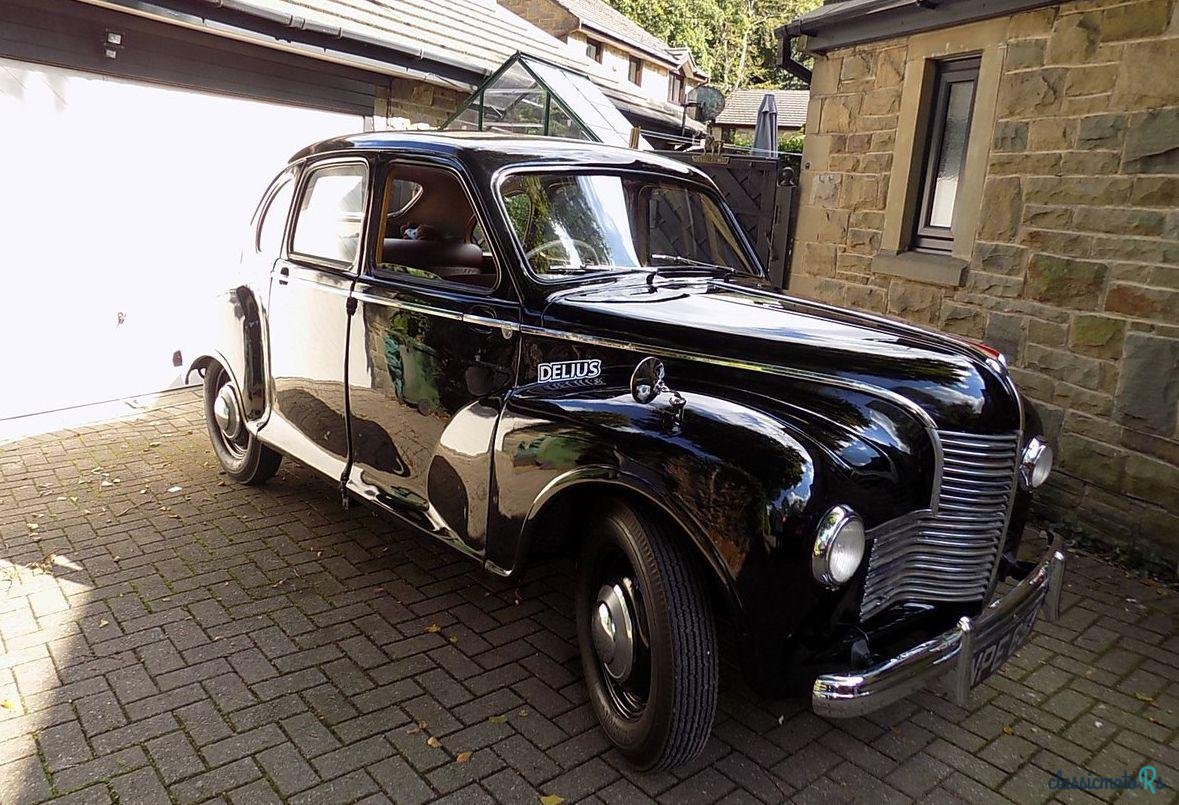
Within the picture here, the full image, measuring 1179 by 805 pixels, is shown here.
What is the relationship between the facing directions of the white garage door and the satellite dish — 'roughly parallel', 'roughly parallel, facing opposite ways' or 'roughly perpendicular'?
roughly perpendicular

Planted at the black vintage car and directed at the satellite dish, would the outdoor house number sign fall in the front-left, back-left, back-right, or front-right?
front-left

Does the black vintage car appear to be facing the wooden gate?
no

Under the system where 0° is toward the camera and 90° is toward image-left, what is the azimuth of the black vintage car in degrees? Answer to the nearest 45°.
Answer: approximately 315°

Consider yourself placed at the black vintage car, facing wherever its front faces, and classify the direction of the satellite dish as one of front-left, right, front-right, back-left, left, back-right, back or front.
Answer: back-left

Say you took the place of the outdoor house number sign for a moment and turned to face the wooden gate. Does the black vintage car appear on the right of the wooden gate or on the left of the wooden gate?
right

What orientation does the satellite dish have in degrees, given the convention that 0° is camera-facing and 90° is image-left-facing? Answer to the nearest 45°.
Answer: approximately 0°

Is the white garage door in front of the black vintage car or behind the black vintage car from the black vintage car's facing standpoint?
behind

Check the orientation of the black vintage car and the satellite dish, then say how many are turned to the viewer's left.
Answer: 0

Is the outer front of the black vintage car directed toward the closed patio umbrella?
no

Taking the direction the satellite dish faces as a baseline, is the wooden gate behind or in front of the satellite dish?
in front

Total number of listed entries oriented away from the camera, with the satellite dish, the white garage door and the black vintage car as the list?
0

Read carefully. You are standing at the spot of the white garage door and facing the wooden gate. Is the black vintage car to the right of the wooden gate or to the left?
right

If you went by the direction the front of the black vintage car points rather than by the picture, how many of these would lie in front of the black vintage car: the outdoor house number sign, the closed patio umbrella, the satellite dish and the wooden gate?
0

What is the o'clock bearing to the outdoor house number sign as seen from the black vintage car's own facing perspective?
The outdoor house number sign is roughly at 6 o'clock from the black vintage car.
